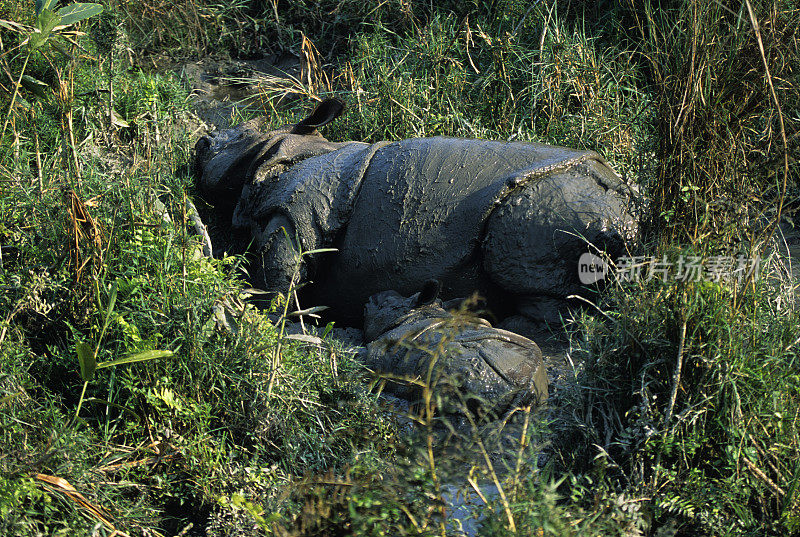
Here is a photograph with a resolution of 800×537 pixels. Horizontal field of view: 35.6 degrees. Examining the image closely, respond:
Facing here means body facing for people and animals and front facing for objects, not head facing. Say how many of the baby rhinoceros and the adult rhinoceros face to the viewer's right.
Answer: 0

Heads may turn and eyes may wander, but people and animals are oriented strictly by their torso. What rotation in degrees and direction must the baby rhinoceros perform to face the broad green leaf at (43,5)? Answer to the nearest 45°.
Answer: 0° — it already faces it

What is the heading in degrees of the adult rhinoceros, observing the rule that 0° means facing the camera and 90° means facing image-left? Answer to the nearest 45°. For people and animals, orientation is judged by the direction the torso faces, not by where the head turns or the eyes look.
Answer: approximately 90°

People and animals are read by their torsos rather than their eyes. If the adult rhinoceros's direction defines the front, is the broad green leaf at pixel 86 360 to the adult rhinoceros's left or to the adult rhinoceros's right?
on its left

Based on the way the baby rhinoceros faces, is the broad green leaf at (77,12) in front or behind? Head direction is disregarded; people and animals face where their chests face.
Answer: in front

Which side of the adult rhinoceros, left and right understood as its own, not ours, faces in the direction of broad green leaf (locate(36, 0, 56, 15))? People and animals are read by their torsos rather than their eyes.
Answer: front

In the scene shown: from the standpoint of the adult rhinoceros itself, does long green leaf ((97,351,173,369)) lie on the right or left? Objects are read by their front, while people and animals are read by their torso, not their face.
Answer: on its left

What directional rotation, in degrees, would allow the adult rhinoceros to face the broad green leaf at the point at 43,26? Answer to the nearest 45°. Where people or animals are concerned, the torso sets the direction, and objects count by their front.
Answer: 0° — it already faces it

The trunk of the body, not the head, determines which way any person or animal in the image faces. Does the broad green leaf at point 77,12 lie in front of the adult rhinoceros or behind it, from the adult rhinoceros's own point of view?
in front

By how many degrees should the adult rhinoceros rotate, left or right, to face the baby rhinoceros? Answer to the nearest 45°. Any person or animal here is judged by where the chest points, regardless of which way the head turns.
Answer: approximately 90° to its left

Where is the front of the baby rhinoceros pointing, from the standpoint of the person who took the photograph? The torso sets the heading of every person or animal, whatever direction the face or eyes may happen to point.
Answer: facing away from the viewer and to the left of the viewer
